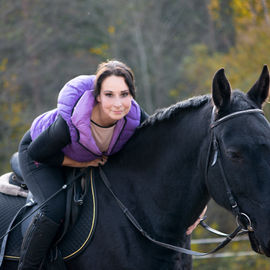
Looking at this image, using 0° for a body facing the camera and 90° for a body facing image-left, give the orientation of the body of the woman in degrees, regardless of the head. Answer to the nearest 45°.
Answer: approximately 315°
